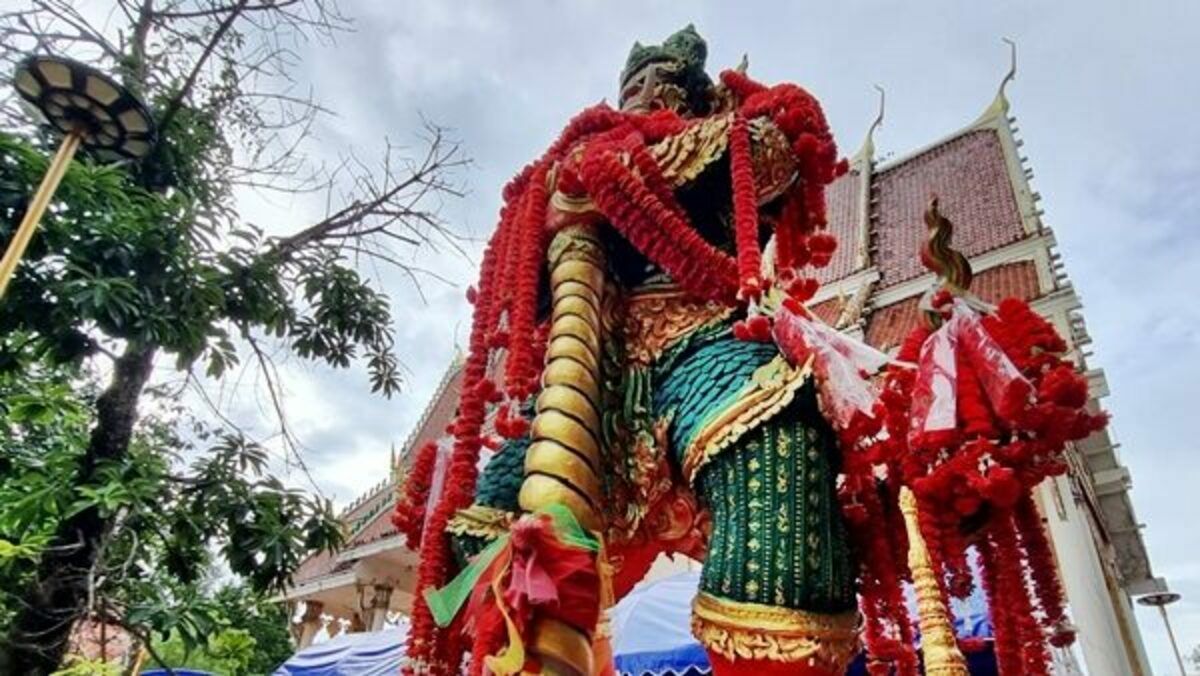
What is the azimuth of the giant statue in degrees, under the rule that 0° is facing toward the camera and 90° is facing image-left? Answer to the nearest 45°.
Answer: approximately 45°

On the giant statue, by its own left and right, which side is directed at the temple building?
back

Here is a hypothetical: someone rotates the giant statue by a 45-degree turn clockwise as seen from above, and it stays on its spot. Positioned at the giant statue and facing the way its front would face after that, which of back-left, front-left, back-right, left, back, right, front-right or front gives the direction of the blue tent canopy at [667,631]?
right

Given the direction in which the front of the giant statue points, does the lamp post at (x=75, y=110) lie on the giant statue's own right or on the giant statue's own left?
on the giant statue's own right

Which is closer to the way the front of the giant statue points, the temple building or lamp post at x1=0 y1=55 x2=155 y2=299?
the lamp post
